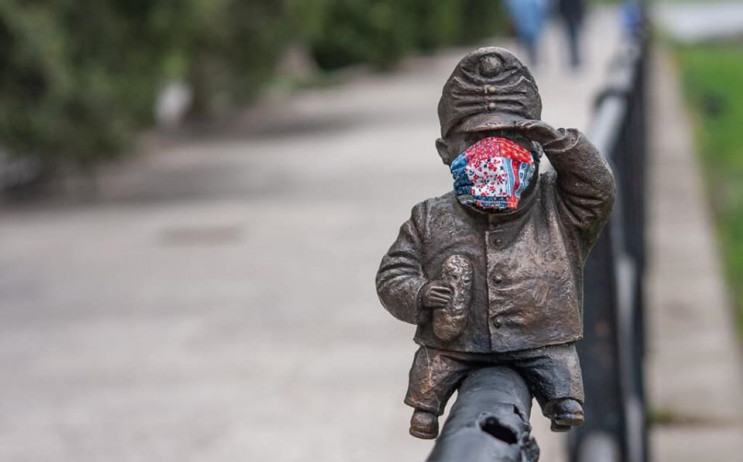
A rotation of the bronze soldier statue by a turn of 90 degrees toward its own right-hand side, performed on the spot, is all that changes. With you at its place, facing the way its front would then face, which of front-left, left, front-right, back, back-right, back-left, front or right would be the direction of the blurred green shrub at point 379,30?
right

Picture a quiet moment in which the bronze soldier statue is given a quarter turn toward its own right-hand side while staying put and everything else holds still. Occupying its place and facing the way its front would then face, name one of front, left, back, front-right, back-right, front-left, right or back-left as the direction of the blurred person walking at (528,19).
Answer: right

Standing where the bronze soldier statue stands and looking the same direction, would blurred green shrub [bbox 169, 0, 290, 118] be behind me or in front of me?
behind

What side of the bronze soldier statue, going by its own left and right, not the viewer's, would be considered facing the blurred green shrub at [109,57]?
back

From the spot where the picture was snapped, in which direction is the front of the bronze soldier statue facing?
facing the viewer

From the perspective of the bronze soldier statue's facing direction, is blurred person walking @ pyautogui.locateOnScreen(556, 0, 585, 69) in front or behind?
behind

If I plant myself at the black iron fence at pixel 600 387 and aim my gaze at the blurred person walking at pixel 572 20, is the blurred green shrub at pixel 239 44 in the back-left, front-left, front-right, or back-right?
front-left
